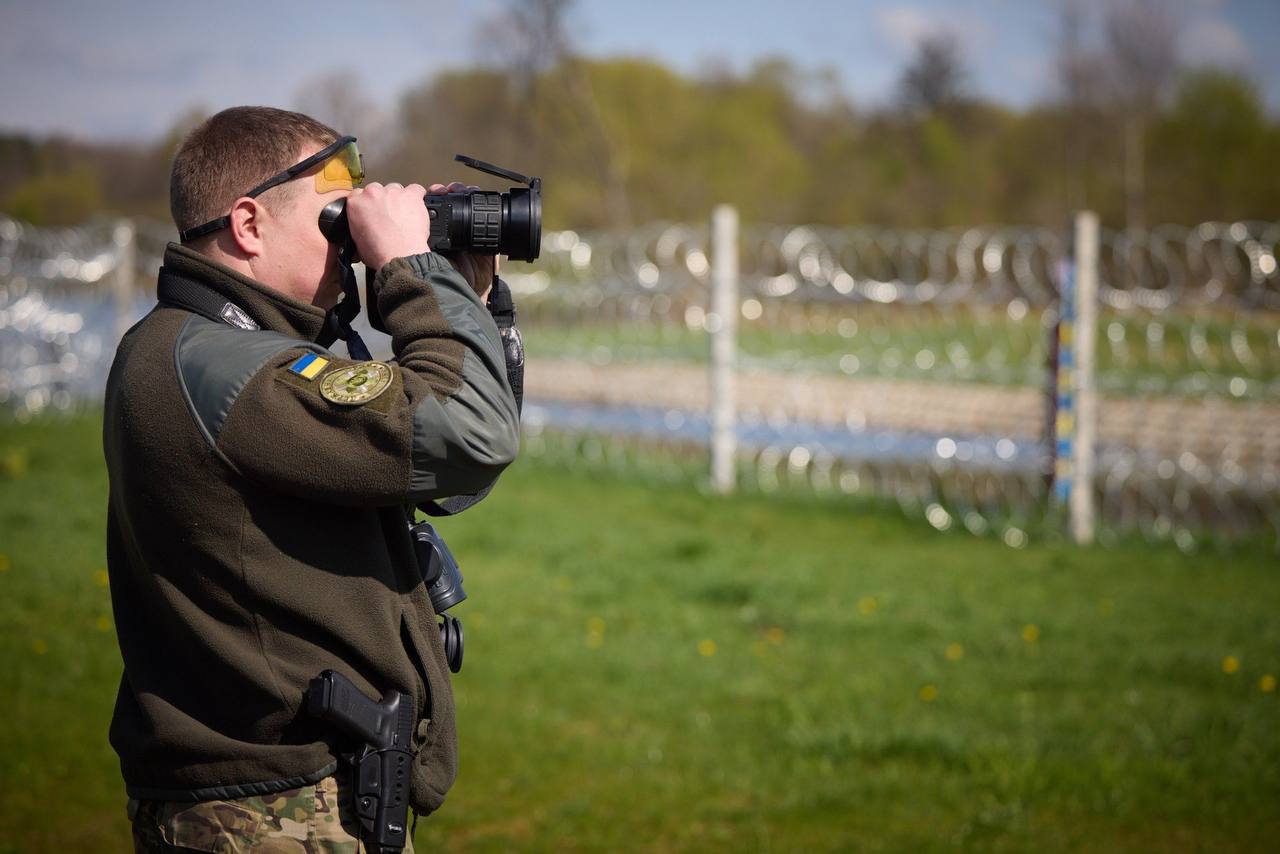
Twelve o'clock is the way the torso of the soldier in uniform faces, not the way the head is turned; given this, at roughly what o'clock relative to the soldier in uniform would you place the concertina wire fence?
The concertina wire fence is roughly at 10 o'clock from the soldier in uniform.

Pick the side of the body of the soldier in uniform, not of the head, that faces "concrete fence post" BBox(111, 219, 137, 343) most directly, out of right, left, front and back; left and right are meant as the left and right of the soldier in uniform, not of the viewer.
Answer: left

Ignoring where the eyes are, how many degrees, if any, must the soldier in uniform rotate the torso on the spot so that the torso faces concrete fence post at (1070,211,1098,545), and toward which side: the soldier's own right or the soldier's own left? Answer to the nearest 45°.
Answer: approximately 45° to the soldier's own left

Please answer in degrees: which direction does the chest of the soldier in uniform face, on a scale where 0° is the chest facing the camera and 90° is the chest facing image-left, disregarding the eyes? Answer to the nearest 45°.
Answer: approximately 270°

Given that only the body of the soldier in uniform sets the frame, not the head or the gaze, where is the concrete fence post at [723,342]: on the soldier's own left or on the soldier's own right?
on the soldier's own left
